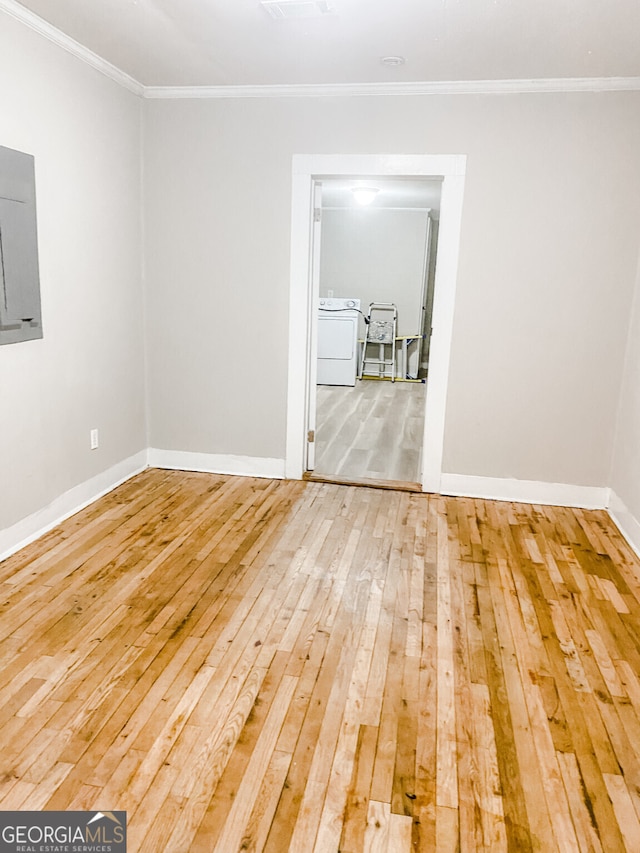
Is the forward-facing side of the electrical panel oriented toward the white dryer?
no

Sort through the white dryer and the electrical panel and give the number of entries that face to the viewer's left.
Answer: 0

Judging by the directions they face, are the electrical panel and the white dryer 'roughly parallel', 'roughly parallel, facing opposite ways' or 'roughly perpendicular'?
roughly perpendicular

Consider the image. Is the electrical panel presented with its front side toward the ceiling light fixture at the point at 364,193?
no

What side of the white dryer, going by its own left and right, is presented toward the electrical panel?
front

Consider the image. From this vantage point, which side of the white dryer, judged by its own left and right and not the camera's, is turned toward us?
front

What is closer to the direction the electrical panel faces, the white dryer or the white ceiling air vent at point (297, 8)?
the white ceiling air vent

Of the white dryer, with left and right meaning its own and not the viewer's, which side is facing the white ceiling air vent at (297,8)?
front
